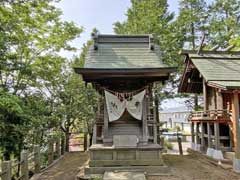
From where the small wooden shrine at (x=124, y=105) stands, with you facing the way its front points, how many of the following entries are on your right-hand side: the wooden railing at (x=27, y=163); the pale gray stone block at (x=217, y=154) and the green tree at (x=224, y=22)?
1

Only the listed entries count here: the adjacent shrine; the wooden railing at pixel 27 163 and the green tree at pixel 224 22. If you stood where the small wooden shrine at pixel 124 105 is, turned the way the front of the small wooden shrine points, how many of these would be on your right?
1

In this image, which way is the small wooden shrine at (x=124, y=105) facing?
toward the camera

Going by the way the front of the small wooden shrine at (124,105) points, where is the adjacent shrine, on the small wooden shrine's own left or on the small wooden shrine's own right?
on the small wooden shrine's own left

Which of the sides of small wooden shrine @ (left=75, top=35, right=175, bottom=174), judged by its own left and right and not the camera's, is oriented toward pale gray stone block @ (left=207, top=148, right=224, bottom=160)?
left

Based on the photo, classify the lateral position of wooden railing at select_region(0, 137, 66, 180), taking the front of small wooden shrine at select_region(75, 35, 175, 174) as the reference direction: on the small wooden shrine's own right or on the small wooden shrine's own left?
on the small wooden shrine's own right

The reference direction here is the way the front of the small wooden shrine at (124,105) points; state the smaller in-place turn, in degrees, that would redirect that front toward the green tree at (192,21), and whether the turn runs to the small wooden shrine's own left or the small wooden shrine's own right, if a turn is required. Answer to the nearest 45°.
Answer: approximately 135° to the small wooden shrine's own left

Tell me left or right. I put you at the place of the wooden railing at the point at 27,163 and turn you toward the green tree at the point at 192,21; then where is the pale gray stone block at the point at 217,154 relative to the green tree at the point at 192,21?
right

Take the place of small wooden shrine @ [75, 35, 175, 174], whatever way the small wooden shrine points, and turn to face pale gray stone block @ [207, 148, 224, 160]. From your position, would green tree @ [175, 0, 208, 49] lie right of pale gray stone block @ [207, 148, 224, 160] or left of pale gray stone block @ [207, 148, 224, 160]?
left

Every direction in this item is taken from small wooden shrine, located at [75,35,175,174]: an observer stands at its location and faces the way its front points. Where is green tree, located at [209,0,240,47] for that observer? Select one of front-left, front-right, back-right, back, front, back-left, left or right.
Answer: back-left

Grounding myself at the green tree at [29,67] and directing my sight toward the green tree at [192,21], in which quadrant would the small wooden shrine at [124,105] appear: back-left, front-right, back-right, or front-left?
front-right

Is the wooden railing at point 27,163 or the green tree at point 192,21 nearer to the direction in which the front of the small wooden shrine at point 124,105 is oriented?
the wooden railing

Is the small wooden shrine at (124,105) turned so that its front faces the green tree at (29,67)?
no

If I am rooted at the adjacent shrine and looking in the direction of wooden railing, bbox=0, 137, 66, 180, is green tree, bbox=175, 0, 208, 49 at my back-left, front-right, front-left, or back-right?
back-right

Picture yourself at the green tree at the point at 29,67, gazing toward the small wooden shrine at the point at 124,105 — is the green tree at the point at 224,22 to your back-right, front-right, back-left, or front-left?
front-left
